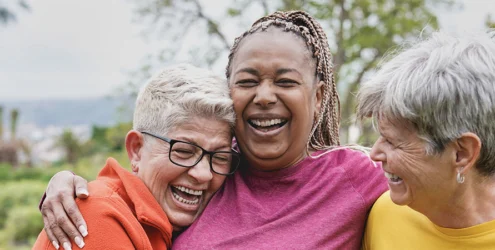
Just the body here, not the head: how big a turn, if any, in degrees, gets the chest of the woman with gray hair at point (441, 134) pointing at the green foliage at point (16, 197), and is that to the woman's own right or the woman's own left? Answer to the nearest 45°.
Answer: approximately 90° to the woman's own right

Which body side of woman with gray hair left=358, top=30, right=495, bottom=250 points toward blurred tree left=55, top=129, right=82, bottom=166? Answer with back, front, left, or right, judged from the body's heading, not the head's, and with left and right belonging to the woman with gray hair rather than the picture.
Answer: right

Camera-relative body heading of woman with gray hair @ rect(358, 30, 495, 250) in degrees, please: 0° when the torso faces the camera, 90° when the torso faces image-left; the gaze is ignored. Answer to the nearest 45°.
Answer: approximately 45°

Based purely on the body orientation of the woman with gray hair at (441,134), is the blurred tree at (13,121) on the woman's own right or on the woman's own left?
on the woman's own right

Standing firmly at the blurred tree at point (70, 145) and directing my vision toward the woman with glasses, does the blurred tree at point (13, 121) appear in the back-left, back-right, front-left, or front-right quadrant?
back-right

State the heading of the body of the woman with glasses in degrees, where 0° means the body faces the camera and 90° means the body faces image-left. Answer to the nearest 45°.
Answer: approximately 315°

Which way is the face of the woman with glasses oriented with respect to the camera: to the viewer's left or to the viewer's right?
to the viewer's right

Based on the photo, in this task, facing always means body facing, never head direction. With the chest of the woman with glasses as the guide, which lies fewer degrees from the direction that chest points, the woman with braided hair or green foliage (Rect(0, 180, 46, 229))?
the woman with braided hair
